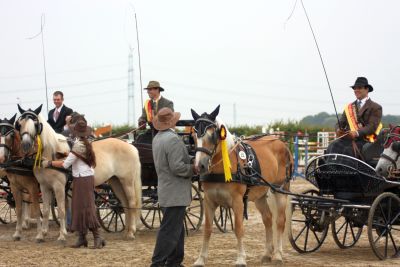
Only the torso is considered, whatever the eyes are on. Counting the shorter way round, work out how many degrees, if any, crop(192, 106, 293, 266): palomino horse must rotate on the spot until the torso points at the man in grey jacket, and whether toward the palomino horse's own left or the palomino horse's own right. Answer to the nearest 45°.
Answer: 0° — it already faces them

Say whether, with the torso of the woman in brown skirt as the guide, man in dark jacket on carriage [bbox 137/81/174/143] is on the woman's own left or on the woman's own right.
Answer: on the woman's own right

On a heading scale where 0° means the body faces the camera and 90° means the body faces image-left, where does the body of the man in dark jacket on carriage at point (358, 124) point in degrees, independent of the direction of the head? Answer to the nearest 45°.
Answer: approximately 45°

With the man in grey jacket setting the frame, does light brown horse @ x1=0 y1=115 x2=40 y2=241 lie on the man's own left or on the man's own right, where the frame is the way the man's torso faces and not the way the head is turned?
on the man's own left

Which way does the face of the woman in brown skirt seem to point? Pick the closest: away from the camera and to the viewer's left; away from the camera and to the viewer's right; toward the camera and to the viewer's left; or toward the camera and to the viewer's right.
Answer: away from the camera and to the viewer's left

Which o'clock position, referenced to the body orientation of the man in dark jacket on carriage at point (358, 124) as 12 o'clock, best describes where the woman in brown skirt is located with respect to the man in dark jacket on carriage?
The woman in brown skirt is roughly at 1 o'clock from the man in dark jacket on carriage.

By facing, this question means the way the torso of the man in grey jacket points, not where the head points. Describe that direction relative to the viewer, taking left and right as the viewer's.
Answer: facing away from the viewer and to the right of the viewer

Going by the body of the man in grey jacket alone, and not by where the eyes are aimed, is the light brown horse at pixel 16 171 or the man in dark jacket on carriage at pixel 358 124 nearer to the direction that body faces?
the man in dark jacket on carriage

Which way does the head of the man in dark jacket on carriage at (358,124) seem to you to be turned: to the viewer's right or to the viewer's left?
to the viewer's left
